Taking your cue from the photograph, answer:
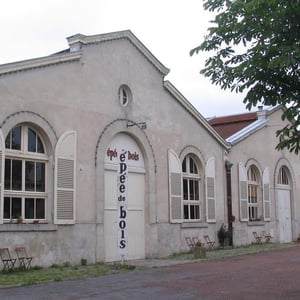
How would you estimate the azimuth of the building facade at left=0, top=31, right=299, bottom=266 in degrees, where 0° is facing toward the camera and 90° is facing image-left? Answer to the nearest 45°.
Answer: approximately 315°

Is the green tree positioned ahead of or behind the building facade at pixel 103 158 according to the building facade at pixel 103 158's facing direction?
ahead
